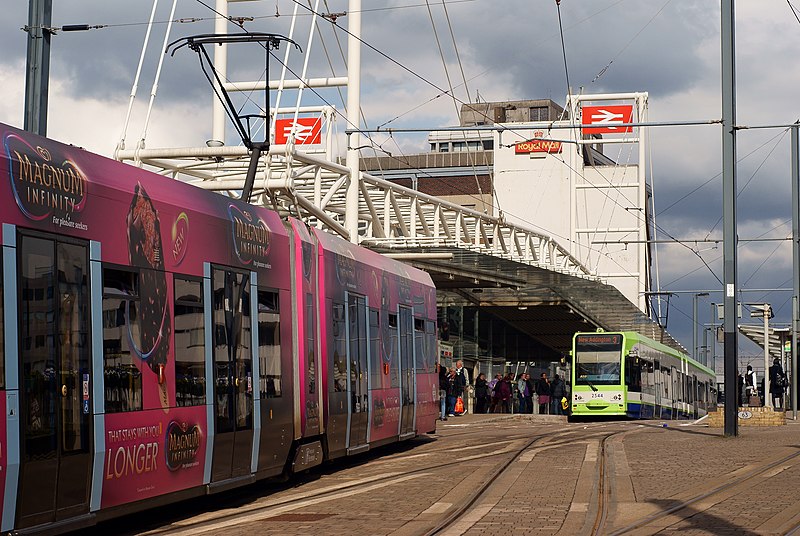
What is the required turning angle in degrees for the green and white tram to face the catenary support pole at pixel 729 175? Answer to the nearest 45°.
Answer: approximately 45° to its left

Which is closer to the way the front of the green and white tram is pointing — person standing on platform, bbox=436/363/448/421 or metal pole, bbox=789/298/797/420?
the person standing on platform

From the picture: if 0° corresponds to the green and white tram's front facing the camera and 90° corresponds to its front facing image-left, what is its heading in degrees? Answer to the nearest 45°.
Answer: approximately 45°

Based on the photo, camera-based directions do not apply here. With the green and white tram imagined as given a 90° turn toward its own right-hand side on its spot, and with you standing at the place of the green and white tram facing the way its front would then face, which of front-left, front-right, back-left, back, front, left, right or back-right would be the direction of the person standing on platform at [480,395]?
front-left

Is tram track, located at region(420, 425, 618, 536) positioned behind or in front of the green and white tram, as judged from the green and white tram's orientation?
in front

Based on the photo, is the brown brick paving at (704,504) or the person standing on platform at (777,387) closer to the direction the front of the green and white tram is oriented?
the brown brick paving

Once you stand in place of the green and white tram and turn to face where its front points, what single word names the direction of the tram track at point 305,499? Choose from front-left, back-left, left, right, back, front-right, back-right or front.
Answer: front-left

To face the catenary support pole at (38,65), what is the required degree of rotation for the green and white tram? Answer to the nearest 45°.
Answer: approximately 45° to its left

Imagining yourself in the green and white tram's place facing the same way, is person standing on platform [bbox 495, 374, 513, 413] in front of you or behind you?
in front

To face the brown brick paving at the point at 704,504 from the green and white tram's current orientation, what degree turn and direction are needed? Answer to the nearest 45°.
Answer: approximately 45° to its left

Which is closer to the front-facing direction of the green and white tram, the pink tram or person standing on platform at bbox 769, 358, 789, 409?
the pink tram
